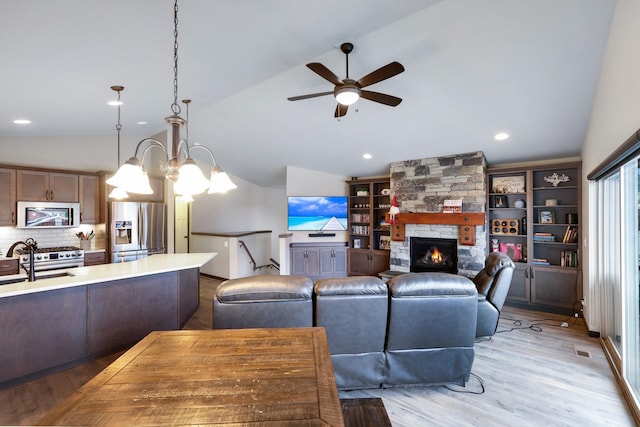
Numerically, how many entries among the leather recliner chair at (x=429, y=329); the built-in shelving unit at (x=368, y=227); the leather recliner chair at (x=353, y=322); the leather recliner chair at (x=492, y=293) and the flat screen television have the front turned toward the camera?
2

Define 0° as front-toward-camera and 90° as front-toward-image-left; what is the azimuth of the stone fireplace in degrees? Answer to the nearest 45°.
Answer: approximately 45°

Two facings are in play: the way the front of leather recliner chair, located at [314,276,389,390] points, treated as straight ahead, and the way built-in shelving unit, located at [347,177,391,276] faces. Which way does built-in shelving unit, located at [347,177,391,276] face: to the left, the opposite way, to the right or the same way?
the opposite way

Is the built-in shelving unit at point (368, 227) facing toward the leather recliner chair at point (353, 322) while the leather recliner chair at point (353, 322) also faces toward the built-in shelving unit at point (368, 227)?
yes

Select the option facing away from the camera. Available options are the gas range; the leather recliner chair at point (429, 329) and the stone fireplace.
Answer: the leather recliner chair

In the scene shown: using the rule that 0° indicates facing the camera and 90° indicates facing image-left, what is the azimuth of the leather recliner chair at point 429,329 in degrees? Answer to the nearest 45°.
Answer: approximately 180°
